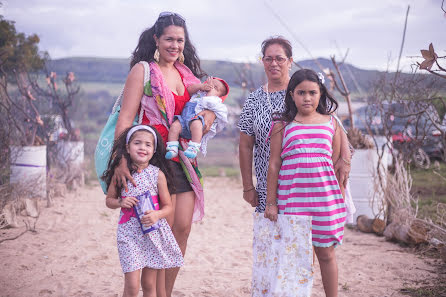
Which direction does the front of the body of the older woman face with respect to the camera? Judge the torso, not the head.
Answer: toward the camera

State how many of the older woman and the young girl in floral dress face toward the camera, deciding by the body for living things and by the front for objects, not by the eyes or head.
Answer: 2

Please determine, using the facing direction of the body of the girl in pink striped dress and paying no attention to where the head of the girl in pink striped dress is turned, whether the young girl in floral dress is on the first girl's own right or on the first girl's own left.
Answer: on the first girl's own right

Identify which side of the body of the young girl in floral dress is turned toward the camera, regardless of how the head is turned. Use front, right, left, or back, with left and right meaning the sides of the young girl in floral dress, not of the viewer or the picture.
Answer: front

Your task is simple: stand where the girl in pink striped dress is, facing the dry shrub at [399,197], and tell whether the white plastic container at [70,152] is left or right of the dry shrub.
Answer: left

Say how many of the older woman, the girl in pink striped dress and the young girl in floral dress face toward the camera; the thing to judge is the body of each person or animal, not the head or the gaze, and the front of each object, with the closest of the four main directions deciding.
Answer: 3

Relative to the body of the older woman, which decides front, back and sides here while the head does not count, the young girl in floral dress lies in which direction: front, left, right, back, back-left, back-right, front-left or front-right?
front-right

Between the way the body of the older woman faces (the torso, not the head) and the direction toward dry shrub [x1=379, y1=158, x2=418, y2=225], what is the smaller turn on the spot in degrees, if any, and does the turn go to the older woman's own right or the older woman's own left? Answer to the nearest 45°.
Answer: approximately 135° to the older woman's own left
